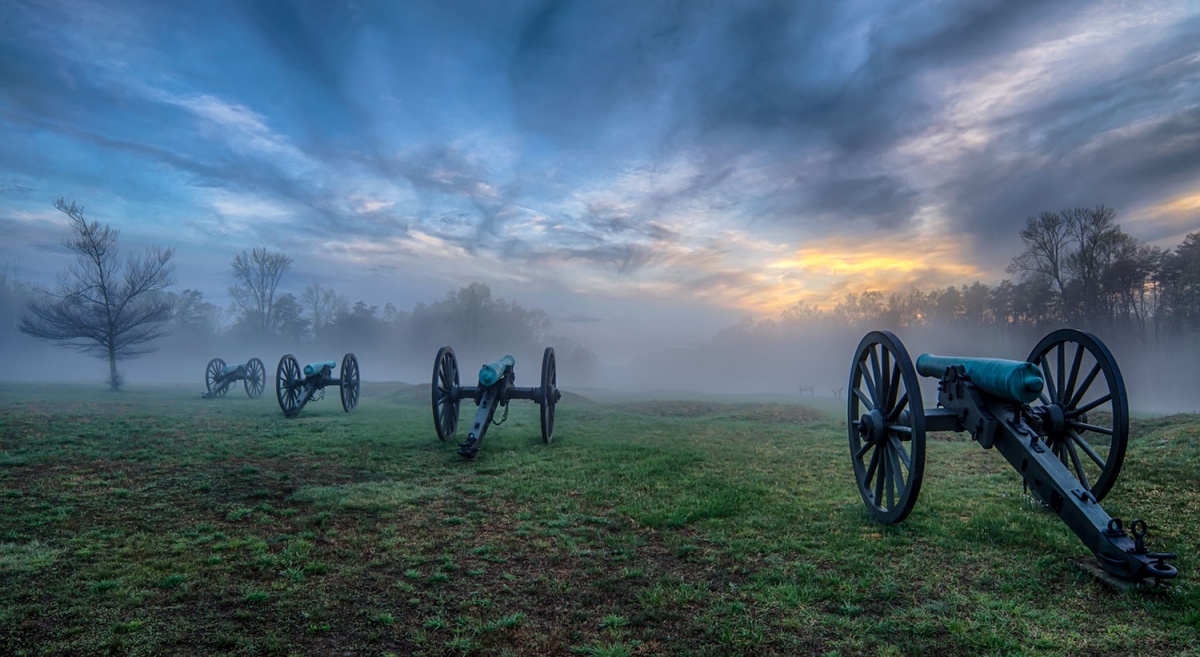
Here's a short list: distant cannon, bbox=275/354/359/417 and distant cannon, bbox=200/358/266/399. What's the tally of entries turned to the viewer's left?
0

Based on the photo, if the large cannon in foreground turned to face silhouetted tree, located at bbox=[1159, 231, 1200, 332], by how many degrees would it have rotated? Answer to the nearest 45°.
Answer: approximately 45° to its right

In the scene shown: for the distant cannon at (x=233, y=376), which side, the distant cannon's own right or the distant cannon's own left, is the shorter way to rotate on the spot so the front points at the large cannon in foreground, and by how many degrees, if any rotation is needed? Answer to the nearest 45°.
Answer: approximately 135° to the distant cannon's own right

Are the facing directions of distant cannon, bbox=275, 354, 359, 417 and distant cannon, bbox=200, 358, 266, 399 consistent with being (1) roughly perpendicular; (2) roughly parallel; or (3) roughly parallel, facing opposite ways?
roughly parallel

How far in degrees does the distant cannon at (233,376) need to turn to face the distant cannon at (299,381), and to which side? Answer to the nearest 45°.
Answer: approximately 135° to its right

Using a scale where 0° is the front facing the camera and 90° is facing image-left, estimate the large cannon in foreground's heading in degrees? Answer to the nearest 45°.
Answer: approximately 135°

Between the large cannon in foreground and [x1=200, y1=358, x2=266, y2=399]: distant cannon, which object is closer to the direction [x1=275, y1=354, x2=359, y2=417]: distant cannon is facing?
the distant cannon

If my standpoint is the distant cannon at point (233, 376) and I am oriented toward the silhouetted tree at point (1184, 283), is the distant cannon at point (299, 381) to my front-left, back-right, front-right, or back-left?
front-right

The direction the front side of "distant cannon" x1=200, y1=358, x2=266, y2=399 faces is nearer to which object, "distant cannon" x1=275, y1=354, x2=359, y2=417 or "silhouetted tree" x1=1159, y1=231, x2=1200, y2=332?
the silhouetted tree

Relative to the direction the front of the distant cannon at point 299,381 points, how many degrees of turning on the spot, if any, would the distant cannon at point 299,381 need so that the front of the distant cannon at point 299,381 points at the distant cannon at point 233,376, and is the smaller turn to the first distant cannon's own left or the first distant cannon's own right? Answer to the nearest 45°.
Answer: approximately 45° to the first distant cannon's own left

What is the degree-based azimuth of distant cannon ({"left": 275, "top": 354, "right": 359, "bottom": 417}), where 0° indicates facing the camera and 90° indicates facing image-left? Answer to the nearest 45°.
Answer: approximately 225°

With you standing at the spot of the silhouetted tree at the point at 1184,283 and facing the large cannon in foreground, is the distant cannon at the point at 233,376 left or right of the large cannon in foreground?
right
